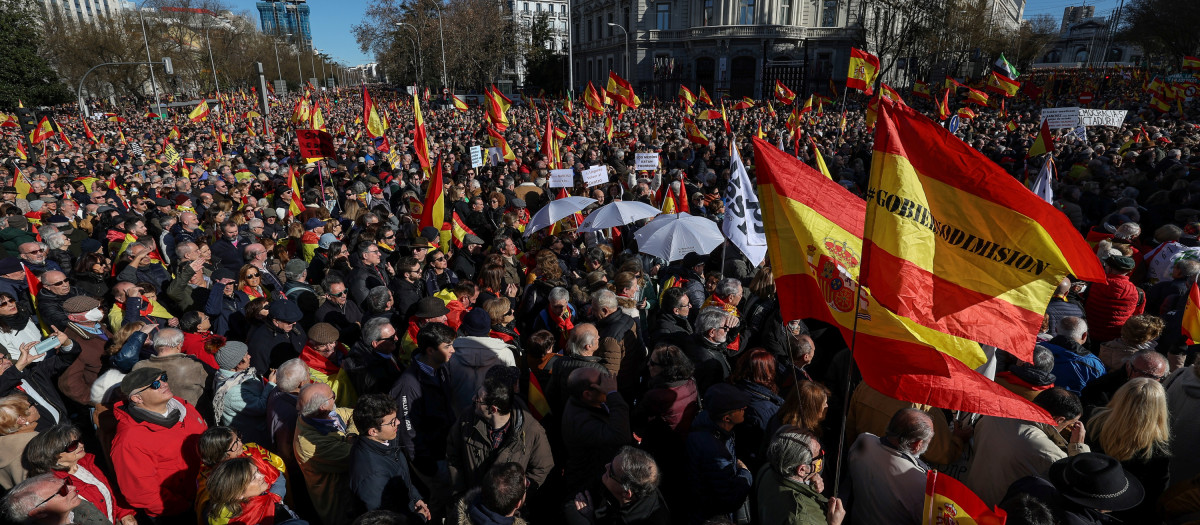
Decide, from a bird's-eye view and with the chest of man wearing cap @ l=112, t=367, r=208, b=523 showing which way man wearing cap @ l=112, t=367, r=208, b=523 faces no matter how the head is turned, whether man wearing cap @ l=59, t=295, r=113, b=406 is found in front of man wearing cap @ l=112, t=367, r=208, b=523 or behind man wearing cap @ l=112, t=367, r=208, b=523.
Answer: behind

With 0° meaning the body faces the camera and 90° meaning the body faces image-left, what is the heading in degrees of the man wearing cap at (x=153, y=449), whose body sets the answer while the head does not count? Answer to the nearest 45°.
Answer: approximately 315°

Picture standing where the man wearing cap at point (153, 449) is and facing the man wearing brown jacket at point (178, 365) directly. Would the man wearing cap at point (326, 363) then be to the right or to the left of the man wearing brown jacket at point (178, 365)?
right
